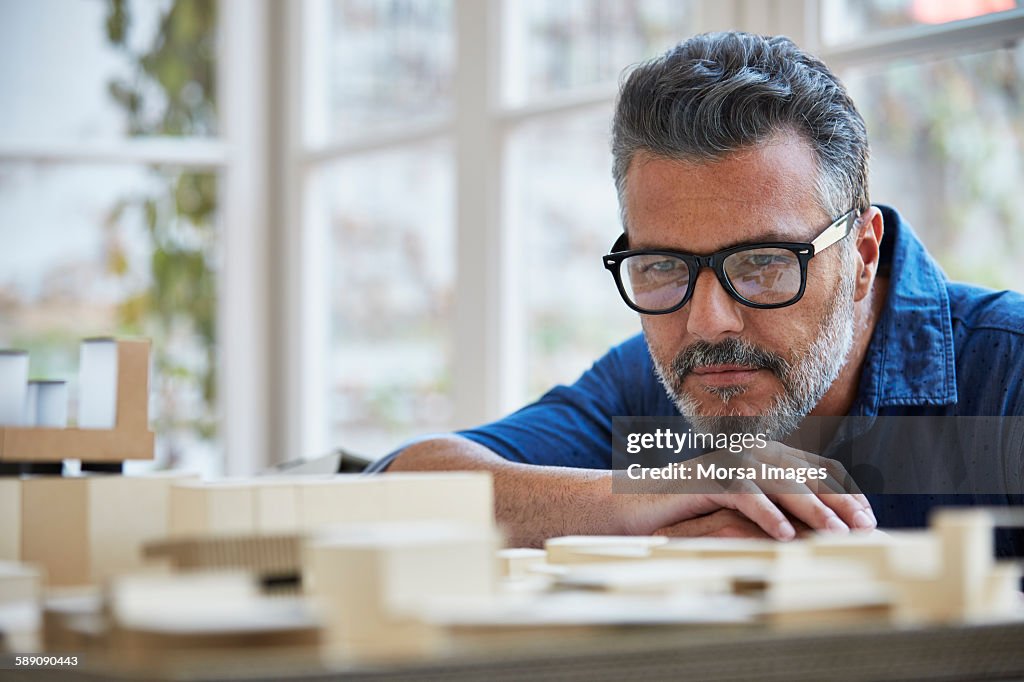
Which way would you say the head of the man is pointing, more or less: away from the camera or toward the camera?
toward the camera

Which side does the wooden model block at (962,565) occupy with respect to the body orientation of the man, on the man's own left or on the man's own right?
on the man's own left

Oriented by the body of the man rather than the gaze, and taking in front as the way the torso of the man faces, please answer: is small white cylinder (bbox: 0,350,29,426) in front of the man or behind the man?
in front

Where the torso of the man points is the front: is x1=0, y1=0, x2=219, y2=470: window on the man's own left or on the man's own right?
on the man's own right

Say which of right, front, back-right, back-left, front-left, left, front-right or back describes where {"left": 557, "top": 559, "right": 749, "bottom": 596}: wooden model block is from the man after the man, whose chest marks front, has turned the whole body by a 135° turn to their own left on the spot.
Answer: right

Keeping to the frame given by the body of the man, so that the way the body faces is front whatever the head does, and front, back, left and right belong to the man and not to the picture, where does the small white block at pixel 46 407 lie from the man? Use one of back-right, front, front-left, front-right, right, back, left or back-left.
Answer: front

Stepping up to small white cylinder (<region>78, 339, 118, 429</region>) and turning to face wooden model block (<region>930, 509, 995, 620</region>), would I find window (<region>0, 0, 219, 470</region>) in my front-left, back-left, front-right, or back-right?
back-left

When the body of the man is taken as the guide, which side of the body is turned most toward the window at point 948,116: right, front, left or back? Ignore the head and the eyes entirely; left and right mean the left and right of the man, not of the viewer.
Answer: back

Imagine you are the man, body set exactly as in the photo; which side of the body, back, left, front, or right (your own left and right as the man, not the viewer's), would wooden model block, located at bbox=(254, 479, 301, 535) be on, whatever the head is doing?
front

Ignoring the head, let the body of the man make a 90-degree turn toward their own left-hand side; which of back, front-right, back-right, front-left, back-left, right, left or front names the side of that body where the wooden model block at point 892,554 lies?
front-right

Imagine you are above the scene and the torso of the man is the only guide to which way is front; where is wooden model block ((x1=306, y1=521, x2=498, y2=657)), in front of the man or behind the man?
in front

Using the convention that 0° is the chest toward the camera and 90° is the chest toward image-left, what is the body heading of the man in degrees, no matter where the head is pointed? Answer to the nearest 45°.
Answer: approximately 45°
